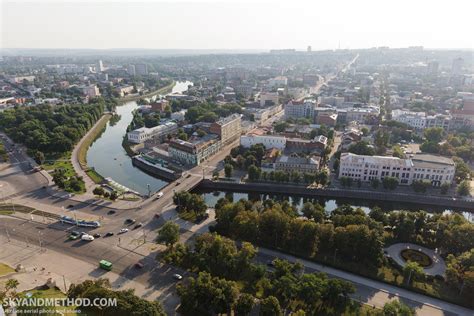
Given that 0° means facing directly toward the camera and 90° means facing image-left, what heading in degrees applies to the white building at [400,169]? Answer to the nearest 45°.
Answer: approximately 0°

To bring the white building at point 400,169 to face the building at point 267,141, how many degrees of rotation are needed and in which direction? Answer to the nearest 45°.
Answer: approximately 90° to its right

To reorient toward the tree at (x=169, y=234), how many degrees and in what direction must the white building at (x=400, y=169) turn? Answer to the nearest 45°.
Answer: approximately 45° to its right

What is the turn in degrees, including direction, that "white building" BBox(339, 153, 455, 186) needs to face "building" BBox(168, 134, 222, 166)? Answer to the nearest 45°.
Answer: approximately 90° to its right

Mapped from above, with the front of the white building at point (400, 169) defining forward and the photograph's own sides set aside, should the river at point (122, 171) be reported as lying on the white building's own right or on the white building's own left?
on the white building's own right

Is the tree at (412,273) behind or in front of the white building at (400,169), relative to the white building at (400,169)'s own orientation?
in front

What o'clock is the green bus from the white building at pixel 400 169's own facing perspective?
The green bus is roughly at 1 o'clock from the white building.

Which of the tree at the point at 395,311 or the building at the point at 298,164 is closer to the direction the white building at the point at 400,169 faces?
the tree

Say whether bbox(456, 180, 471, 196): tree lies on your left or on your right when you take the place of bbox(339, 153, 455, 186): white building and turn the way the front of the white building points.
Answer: on your left

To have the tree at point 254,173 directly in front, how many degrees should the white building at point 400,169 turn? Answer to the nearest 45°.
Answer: approximately 45° to its right

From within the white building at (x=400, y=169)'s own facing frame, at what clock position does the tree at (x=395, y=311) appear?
The tree is roughly at 12 o'clock from the white building.

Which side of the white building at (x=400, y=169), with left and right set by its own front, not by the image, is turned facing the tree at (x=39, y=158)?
right

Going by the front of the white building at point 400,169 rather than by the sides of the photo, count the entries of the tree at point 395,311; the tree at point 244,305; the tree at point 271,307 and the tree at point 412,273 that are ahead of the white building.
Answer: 4

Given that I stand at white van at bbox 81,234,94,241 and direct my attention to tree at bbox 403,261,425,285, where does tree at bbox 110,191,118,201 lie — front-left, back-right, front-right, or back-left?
back-left
